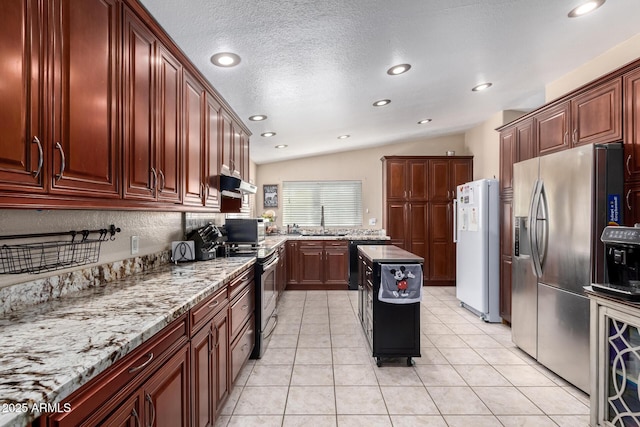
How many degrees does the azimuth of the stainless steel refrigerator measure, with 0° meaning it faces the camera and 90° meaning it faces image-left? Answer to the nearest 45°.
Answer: approximately 45°

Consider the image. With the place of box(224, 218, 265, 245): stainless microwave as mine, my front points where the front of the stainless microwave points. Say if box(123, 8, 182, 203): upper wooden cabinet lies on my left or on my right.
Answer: on my right

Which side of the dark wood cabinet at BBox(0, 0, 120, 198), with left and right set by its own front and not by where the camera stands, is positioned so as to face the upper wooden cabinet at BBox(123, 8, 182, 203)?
left

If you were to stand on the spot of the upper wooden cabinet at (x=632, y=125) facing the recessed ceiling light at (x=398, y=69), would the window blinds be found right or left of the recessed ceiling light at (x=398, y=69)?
right

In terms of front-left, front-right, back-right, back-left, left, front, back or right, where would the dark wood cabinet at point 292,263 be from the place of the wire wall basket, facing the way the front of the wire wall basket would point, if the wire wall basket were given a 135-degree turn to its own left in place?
front-right

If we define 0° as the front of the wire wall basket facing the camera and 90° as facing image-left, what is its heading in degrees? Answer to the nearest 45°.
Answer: approximately 315°

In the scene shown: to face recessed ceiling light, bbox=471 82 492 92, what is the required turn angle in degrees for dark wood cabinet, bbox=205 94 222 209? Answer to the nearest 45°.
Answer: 0° — it already faces it

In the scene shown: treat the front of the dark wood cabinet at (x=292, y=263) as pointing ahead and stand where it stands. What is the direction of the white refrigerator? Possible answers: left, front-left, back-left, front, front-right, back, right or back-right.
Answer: front-left
